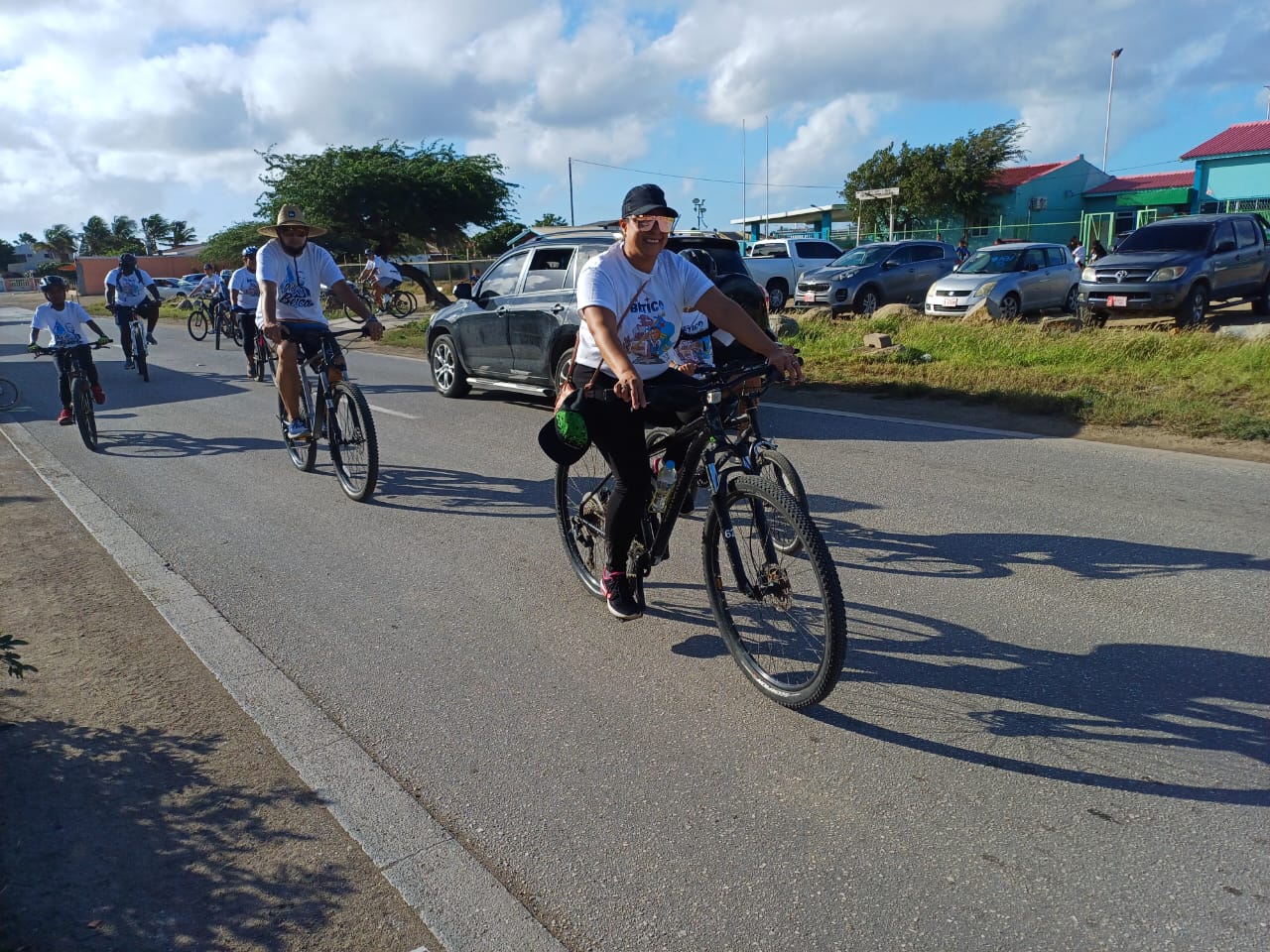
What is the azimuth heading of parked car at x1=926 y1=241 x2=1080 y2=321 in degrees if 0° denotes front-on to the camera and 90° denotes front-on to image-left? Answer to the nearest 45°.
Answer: approximately 45°

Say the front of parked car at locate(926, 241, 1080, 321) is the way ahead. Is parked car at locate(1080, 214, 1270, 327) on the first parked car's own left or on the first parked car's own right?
on the first parked car's own left

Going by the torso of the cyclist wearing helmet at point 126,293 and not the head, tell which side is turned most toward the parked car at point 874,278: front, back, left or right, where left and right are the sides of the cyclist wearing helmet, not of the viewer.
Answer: left

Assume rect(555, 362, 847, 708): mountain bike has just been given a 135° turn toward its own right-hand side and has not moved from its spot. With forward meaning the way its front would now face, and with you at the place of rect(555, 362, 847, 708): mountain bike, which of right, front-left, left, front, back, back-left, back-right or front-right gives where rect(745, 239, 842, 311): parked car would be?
right

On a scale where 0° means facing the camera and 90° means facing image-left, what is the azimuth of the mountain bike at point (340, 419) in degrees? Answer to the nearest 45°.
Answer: approximately 315°

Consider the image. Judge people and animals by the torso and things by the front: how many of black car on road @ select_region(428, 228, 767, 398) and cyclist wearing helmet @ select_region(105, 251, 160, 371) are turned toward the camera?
1

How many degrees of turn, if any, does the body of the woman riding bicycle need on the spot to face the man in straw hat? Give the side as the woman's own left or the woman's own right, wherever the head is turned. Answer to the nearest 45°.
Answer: approximately 180°

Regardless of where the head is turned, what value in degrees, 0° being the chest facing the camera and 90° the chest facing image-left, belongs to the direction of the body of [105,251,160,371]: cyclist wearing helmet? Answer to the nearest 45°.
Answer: approximately 0°

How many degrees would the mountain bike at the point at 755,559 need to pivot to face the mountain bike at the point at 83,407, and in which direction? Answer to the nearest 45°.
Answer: approximately 180°
